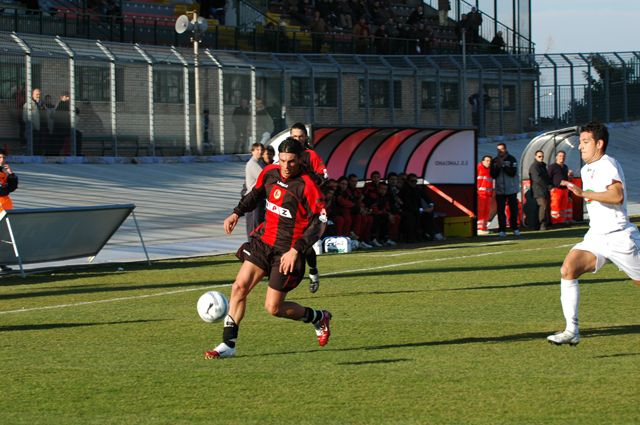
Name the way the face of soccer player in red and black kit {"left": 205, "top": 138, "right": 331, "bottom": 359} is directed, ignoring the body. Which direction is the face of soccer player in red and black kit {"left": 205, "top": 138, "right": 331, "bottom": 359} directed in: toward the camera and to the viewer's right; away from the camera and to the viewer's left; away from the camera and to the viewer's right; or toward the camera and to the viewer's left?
toward the camera and to the viewer's left

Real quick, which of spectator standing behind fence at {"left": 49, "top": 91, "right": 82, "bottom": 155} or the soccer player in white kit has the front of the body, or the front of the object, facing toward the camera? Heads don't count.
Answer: the spectator standing behind fence

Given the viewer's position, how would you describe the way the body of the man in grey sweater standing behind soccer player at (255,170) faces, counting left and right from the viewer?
facing the viewer and to the right of the viewer

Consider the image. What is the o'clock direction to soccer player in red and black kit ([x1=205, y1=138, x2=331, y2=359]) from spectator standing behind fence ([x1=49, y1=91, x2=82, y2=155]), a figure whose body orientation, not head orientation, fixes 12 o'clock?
The soccer player in red and black kit is roughly at 12 o'clock from the spectator standing behind fence.

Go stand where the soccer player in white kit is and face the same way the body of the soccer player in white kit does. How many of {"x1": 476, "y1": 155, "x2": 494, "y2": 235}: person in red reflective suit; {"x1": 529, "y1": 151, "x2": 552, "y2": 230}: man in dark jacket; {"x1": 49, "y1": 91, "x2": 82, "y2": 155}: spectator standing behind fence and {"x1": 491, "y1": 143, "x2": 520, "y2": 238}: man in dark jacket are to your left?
0

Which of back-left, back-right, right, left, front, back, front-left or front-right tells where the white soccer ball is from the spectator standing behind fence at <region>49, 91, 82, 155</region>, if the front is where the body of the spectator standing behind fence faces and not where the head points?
front

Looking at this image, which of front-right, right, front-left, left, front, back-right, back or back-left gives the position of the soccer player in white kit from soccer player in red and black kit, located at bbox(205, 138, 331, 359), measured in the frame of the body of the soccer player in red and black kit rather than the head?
back-left

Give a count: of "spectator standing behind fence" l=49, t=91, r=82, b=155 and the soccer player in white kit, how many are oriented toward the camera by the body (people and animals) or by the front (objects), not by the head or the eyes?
1

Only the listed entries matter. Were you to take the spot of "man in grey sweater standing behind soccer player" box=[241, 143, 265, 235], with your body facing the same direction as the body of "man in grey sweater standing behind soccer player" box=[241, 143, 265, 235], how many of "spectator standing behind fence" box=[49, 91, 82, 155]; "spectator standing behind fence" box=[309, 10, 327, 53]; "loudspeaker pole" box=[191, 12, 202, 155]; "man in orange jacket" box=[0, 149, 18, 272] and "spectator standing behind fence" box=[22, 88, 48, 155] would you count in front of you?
0

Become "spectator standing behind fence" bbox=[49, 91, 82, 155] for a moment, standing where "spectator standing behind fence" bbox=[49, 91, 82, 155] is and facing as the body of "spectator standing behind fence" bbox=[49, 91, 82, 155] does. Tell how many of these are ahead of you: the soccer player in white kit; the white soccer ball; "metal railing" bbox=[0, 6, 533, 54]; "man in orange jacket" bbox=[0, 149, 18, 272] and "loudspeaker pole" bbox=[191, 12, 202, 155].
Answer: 3

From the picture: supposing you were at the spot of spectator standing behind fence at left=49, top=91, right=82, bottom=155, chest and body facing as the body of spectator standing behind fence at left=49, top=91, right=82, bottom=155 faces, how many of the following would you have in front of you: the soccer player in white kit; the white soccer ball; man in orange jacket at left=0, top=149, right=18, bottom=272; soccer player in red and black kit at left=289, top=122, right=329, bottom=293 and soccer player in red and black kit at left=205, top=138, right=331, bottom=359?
5

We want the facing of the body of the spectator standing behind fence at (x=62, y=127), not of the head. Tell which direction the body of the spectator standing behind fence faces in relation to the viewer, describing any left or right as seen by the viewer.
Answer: facing the viewer

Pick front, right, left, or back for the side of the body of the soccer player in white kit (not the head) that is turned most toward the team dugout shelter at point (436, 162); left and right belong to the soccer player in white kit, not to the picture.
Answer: right

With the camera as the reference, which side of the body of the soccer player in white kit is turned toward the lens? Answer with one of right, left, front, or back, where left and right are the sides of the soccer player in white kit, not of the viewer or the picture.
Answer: left

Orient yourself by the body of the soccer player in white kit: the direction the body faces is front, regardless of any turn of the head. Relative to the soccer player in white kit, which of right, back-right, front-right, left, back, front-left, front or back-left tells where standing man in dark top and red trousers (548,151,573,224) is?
right

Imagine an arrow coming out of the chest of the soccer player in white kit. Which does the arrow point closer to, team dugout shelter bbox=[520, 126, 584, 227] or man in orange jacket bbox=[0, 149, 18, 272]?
the man in orange jacket
